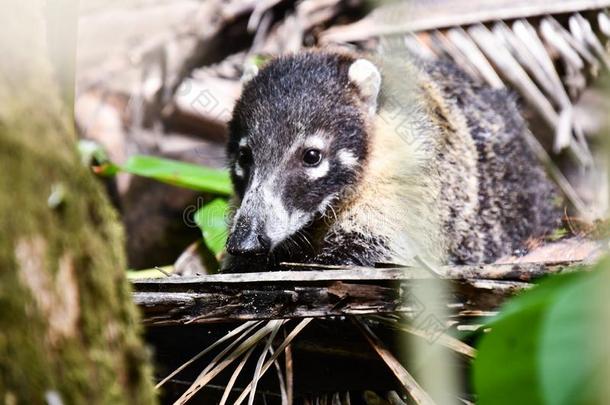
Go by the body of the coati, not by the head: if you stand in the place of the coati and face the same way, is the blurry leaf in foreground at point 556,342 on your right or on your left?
on your left

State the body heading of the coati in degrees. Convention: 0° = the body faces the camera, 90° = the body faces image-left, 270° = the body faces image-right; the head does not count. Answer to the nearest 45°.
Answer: approximately 45°

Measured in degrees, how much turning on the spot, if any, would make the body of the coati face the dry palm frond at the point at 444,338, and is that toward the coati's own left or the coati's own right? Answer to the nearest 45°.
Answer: approximately 45° to the coati's own left

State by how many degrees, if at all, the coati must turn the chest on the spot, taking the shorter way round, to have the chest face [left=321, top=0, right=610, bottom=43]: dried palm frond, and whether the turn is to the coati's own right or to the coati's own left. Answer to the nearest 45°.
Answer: approximately 135° to the coati's own right

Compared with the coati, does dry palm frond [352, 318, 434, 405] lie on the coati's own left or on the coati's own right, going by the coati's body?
on the coati's own left

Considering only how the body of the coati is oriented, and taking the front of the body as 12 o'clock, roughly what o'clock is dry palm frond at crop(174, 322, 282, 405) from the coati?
The dry palm frond is roughly at 11 o'clock from the coati.
